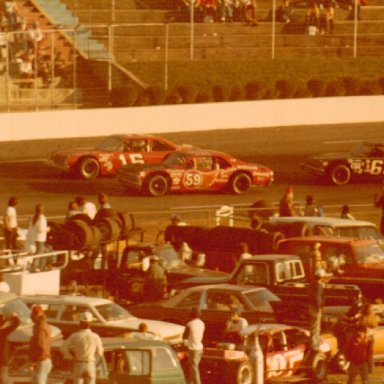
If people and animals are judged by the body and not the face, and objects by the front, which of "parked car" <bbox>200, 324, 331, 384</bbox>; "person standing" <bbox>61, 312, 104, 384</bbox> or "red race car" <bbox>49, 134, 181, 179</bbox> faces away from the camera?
the person standing

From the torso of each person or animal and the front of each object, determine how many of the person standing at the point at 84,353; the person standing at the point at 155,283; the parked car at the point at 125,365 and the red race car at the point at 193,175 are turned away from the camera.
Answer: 2

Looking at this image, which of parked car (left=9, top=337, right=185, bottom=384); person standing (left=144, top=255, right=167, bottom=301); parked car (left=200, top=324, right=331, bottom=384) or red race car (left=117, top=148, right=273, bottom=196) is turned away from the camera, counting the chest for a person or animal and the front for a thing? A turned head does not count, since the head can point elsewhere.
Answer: the person standing

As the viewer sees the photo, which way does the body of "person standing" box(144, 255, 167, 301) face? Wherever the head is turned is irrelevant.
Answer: away from the camera

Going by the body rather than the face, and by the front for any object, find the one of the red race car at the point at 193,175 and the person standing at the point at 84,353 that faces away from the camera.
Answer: the person standing

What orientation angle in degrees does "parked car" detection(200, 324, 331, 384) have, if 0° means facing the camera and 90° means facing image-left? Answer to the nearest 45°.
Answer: approximately 45°
